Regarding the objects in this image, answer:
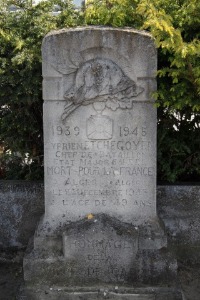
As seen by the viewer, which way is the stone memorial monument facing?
toward the camera
